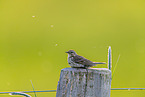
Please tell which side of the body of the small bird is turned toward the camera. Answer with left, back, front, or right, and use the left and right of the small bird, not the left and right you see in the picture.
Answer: left
